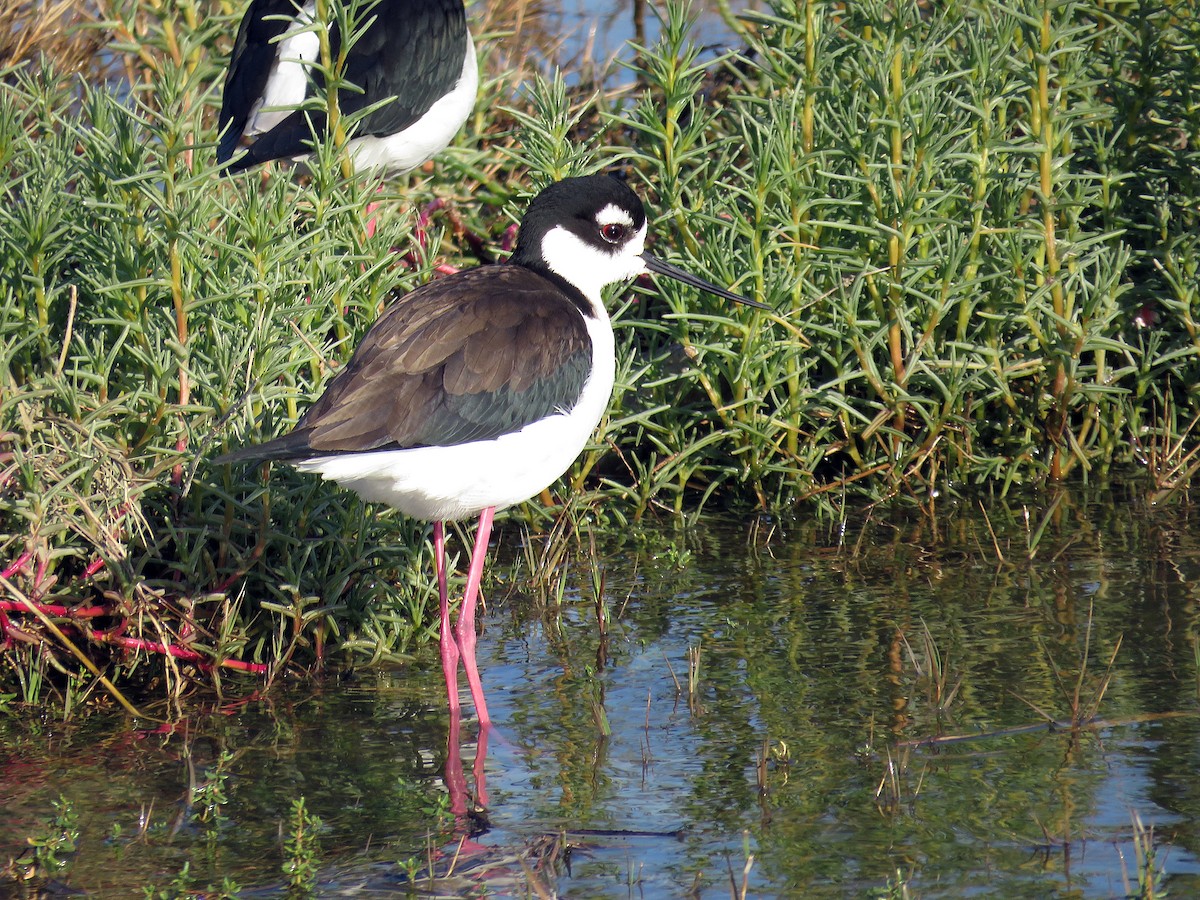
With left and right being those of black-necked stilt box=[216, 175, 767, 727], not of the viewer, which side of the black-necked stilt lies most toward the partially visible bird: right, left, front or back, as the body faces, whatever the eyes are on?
left

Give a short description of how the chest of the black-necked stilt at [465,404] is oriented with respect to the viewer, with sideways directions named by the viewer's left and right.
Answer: facing to the right of the viewer
